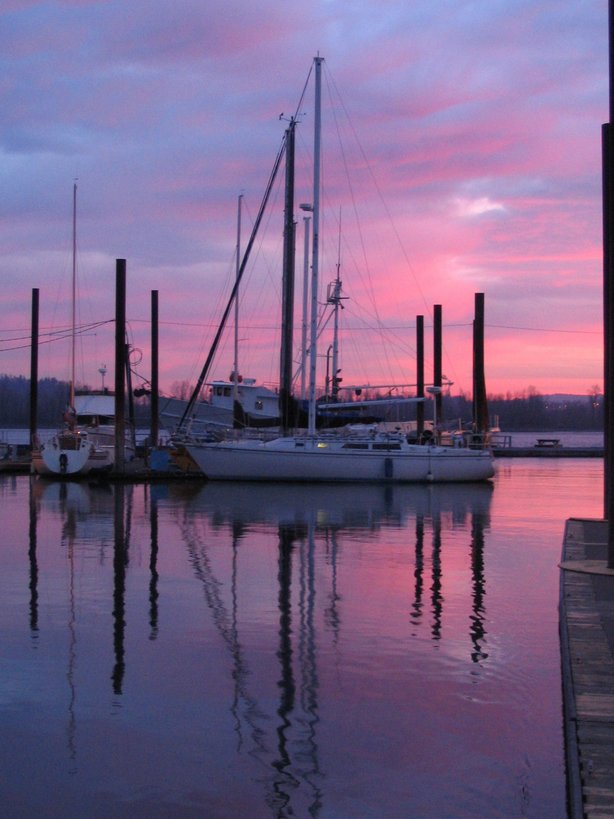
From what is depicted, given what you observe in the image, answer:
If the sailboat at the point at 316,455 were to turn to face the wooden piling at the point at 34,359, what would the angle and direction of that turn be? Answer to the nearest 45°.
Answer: approximately 45° to its right

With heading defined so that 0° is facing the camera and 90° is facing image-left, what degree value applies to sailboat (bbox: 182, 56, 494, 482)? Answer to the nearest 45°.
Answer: approximately 90°

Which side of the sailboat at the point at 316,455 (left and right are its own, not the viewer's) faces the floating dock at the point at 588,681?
left

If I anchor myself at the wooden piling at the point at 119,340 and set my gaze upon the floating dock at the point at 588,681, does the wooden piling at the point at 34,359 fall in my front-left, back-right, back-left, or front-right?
back-right
